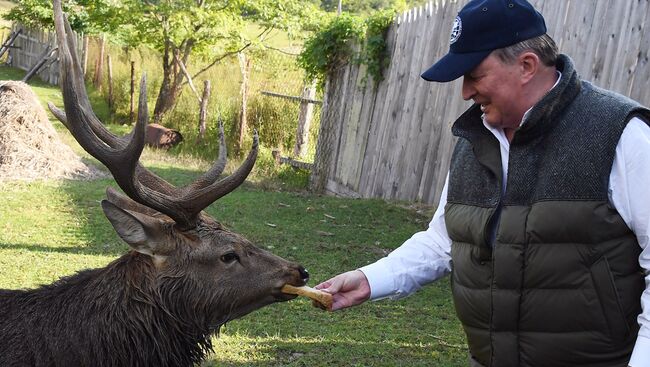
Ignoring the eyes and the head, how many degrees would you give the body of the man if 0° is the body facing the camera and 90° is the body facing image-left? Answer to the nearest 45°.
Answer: approximately 45°

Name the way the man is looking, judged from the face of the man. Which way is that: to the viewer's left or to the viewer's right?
to the viewer's left

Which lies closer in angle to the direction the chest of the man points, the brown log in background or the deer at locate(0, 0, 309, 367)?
the deer

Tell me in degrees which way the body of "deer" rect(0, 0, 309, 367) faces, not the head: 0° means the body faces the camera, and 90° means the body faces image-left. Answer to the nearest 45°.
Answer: approximately 270°

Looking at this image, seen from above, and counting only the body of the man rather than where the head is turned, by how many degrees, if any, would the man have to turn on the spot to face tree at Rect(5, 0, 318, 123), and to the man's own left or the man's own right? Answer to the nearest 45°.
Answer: approximately 90° to the man's own right

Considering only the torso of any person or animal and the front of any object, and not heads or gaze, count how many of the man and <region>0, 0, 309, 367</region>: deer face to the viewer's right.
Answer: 1

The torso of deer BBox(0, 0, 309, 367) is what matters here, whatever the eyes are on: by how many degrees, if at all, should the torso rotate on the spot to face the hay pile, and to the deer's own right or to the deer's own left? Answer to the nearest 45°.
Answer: approximately 90° to the deer's own left

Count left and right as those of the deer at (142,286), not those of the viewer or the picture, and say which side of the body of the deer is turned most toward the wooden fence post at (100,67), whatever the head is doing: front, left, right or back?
left

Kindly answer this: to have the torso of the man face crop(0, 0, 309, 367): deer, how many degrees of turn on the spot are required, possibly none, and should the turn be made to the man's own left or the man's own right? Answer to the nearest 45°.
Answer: approximately 45° to the man's own right

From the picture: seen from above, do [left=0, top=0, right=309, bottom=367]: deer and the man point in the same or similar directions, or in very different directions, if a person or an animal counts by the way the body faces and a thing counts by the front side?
very different directions
